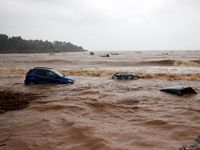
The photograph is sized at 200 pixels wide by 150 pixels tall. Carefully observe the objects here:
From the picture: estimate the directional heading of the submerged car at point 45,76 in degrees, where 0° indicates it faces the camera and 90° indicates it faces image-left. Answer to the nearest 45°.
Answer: approximately 270°
